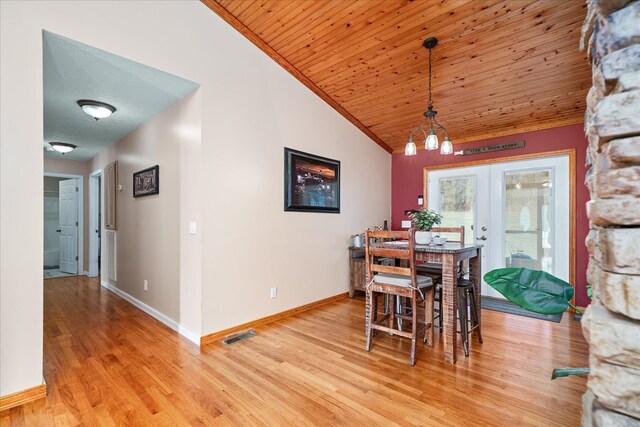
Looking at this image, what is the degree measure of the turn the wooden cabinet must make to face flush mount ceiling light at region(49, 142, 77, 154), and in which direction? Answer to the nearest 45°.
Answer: approximately 135° to its right

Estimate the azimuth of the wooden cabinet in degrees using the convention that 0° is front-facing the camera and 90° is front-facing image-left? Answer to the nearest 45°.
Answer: approximately 315°

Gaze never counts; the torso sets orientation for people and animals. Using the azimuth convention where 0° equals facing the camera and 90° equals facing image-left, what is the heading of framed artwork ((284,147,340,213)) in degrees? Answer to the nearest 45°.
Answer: approximately 315°

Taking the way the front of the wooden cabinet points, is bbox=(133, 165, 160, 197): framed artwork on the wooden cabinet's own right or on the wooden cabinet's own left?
on the wooden cabinet's own right

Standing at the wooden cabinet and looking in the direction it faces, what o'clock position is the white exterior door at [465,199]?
The white exterior door is roughly at 10 o'clock from the wooden cabinet.

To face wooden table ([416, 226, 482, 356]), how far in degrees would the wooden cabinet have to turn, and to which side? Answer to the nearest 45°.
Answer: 0° — it already faces it

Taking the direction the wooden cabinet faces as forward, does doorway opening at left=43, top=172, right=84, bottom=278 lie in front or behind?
behind
